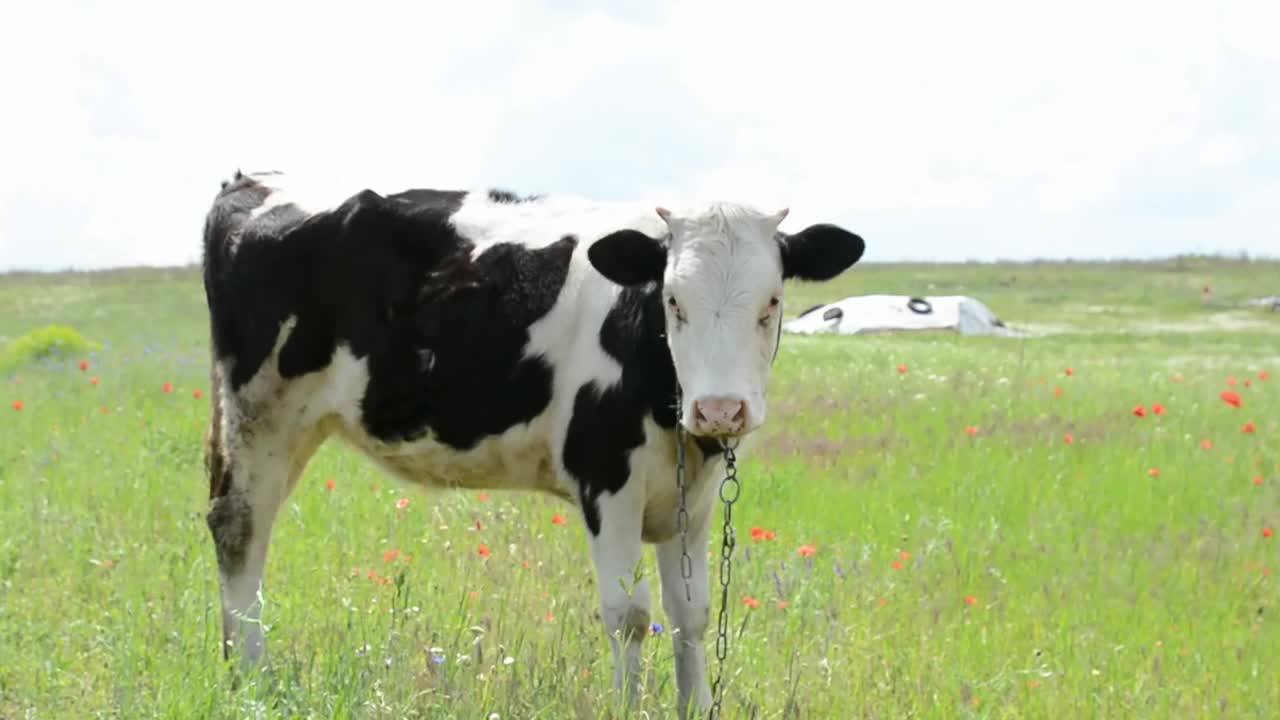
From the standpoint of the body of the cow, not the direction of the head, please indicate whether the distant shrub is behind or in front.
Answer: behind

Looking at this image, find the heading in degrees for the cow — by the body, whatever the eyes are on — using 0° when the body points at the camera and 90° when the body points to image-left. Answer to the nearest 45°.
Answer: approximately 315°
